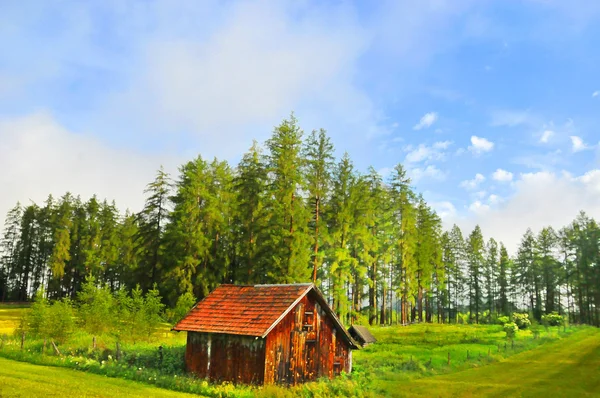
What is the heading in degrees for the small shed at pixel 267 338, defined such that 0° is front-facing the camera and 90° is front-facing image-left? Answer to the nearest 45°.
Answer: approximately 315°

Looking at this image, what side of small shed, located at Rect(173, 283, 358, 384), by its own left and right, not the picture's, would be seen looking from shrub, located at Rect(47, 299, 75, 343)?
back

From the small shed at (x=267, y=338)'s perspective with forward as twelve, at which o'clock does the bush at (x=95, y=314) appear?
The bush is roughly at 6 o'clock from the small shed.

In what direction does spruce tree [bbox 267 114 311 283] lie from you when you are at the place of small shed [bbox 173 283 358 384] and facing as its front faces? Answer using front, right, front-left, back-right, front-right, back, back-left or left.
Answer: back-left

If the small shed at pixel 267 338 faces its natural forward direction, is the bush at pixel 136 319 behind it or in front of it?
behind

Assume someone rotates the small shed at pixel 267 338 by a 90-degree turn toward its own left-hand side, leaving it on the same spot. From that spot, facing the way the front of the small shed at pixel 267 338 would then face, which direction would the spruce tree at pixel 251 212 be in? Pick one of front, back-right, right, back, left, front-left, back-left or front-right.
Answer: front-left

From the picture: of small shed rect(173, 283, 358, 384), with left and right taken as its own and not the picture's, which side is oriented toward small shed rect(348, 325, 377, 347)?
left
